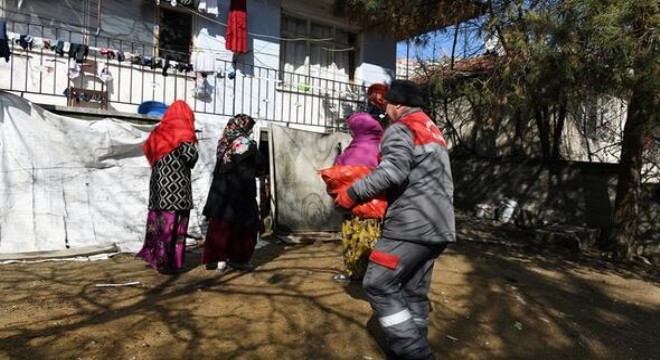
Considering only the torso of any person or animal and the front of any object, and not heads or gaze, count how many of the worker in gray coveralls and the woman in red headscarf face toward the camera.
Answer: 0

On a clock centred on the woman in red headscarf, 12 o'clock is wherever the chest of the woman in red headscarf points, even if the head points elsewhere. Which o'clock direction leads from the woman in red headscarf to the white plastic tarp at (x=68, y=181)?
The white plastic tarp is roughly at 9 o'clock from the woman in red headscarf.

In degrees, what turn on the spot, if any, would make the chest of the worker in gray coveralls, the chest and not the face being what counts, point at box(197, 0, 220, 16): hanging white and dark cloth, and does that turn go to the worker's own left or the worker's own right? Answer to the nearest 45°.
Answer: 0° — they already face it

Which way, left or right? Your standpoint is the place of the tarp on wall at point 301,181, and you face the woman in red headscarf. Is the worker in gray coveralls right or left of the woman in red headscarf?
left

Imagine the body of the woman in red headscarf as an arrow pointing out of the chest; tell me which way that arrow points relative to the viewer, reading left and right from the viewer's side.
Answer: facing away from the viewer and to the right of the viewer

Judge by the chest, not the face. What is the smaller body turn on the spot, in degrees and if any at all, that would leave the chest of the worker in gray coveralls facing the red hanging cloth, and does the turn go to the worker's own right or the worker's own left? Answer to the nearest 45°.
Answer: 0° — they already face it

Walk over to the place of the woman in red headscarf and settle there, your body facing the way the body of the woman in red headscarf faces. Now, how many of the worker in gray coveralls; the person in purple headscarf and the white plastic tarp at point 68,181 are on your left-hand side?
1

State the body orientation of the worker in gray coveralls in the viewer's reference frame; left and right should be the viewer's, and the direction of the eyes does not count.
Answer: facing away from the viewer and to the left of the viewer

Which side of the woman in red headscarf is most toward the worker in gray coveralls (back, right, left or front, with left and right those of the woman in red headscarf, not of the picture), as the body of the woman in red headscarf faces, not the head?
right

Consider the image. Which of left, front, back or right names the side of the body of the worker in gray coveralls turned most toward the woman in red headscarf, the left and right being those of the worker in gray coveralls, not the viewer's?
front

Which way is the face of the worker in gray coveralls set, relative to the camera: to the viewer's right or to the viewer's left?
to the viewer's left
